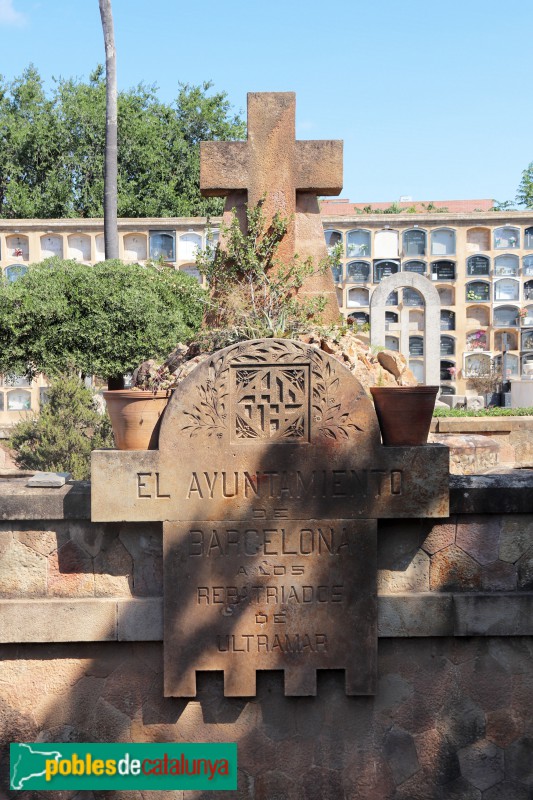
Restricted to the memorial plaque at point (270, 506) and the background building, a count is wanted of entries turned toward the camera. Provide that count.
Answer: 2

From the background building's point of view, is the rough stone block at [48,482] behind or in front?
in front

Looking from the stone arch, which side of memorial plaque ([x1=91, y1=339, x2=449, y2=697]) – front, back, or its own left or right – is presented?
back

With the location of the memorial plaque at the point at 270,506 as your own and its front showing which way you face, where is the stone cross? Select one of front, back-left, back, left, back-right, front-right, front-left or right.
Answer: back

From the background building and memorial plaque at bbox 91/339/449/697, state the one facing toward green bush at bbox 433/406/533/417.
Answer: the background building

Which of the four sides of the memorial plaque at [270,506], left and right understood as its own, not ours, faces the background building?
back

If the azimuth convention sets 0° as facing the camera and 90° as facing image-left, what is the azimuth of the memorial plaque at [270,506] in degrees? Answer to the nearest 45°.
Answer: approximately 0°

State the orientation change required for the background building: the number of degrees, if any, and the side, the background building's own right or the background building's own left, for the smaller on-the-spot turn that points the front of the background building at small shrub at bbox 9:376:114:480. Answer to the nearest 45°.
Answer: approximately 45° to the background building's own right

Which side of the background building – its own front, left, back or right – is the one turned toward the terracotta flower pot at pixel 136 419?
front

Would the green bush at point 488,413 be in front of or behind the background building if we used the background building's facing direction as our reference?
in front
